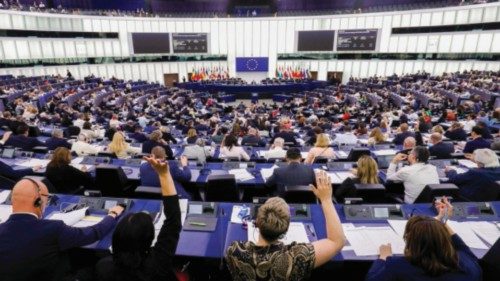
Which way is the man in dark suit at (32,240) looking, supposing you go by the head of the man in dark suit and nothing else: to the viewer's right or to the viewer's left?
to the viewer's right

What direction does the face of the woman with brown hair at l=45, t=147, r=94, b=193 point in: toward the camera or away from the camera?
away from the camera

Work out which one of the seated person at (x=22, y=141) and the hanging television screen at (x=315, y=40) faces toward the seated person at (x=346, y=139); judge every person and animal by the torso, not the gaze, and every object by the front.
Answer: the hanging television screen

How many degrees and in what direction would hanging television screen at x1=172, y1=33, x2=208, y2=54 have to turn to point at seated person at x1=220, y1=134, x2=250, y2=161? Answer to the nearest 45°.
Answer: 0° — it already faces them

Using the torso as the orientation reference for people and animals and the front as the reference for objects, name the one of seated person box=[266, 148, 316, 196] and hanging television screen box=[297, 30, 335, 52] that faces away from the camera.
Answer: the seated person

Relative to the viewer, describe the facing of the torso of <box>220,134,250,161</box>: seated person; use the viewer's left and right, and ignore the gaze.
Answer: facing away from the viewer

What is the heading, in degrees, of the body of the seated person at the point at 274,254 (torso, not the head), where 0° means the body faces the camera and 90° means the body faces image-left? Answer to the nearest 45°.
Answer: approximately 180°

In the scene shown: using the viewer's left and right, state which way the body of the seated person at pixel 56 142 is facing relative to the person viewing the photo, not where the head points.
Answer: facing away from the viewer and to the right of the viewer

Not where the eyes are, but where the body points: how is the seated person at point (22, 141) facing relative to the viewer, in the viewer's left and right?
facing away from the viewer

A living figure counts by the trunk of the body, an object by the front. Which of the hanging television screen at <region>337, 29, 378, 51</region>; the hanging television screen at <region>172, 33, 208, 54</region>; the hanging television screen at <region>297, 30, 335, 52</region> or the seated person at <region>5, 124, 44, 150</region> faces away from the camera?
the seated person

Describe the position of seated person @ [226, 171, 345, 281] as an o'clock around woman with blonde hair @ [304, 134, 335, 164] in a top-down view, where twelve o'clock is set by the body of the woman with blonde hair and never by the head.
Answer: The seated person is roughly at 6 o'clock from the woman with blonde hair.

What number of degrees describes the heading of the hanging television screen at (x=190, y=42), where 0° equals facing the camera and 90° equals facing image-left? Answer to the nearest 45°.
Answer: approximately 0°

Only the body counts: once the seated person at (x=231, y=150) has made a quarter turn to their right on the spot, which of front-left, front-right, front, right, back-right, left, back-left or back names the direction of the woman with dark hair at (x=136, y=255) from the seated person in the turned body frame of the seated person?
right

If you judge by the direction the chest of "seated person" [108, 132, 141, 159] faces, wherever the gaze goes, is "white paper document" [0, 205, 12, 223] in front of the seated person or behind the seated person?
behind

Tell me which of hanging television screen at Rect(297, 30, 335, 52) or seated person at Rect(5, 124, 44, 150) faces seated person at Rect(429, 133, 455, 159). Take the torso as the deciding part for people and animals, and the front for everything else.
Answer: the hanging television screen

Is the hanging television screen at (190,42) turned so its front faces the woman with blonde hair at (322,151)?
yes
